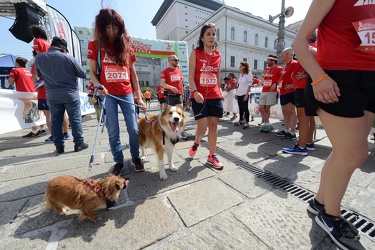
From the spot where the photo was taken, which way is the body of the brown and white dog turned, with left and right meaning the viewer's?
facing the viewer and to the right of the viewer

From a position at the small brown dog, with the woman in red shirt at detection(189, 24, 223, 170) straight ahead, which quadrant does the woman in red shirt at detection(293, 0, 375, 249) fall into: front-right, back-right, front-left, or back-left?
front-right

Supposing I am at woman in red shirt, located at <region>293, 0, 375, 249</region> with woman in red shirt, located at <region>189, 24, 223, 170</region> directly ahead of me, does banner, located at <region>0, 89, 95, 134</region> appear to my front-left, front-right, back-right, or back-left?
front-left

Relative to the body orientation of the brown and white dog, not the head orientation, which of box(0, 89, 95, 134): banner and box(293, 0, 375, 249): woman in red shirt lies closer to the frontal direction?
the woman in red shirt

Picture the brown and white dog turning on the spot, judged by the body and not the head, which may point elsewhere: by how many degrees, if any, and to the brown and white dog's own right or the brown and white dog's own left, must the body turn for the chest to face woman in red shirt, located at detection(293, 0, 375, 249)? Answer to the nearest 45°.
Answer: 0° — it already faces them

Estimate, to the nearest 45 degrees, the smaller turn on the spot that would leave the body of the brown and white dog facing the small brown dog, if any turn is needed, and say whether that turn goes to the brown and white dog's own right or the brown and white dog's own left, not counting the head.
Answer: approximately 90° to the brown and white dog's own right
